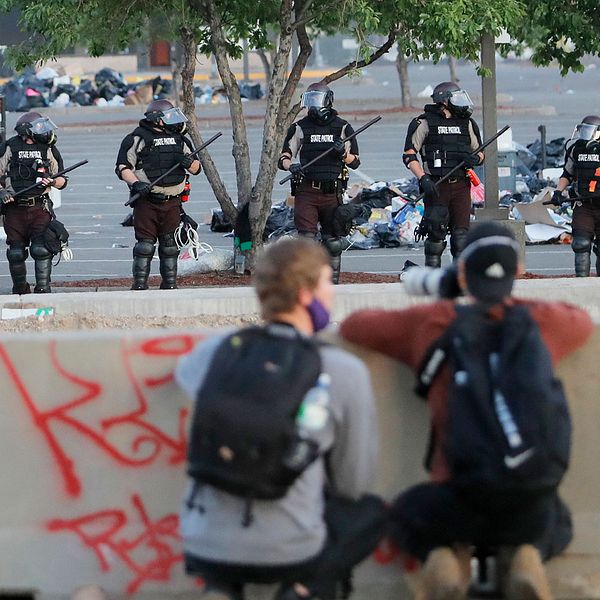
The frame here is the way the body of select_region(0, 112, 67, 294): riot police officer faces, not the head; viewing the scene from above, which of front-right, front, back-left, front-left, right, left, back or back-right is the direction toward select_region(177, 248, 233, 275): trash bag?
back-left

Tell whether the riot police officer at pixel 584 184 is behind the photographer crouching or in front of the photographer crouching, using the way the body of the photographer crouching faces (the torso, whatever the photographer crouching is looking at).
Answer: in front

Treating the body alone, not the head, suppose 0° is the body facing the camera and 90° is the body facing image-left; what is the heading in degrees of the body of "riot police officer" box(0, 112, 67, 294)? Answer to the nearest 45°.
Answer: approximately 0°

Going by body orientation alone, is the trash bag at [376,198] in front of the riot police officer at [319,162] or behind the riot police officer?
behind

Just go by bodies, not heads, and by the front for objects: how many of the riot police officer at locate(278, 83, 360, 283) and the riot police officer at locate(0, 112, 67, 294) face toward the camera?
2

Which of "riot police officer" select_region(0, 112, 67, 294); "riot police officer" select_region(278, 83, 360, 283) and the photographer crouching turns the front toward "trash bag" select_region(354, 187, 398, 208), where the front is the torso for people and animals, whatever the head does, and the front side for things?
the photographer crouching

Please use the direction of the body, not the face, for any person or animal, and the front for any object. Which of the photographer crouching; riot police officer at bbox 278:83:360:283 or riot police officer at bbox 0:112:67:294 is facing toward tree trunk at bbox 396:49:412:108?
the photographer crouching

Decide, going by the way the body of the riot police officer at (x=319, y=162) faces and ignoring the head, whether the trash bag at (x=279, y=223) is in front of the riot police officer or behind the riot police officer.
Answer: behind

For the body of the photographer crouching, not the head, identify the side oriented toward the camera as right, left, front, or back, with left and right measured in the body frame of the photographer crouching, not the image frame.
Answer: back

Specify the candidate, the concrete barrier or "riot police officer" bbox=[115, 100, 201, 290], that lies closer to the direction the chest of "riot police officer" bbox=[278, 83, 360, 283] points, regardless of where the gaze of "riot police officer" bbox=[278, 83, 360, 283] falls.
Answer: the concrete barrier

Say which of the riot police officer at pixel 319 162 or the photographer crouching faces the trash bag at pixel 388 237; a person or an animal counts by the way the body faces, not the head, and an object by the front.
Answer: the photographer crouching

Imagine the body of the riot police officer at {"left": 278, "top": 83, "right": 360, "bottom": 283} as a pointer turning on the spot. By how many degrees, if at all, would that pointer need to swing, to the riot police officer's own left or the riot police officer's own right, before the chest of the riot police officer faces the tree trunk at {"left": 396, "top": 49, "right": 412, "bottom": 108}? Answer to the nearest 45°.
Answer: approximately 180°

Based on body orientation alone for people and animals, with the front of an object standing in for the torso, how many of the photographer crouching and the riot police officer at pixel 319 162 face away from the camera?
1
